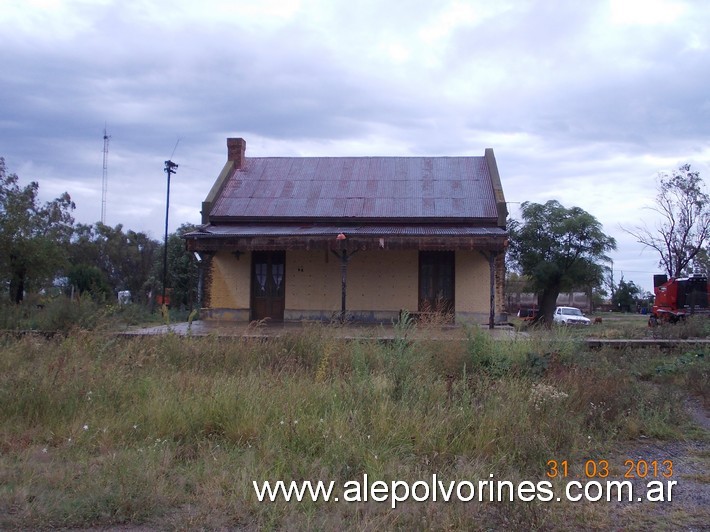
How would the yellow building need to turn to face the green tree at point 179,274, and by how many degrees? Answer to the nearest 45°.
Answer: approximately 135° to its right

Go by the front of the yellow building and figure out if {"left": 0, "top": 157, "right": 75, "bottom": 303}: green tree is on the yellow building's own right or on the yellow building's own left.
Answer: on the yellow building's own right

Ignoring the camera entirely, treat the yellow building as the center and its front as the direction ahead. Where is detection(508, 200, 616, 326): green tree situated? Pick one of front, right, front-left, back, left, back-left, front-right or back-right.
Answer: back-left

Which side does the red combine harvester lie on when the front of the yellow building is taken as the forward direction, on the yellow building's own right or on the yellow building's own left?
on the yellow building's own left

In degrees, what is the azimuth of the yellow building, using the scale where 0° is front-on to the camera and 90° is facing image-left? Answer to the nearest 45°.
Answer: approximately 0°
